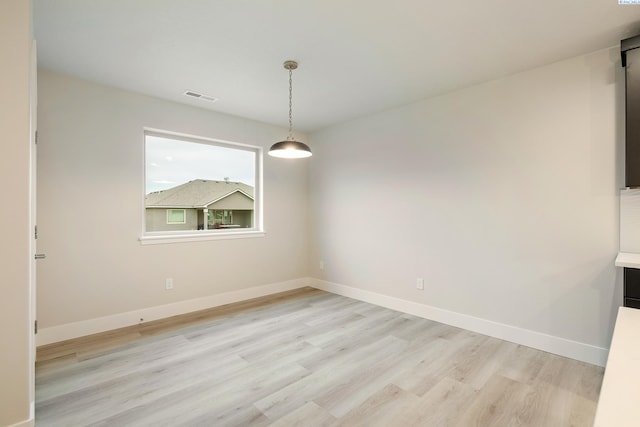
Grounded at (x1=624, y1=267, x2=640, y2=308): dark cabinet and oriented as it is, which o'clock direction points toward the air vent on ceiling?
The air vent on ceiling is roughly at 2 o'clock from the dark cabinet.
